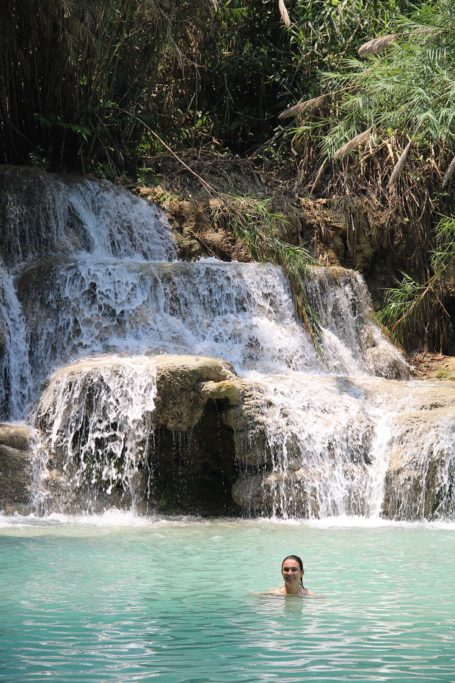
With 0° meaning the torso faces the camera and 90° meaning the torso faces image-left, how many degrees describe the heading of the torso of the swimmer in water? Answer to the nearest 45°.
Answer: approximately 0°

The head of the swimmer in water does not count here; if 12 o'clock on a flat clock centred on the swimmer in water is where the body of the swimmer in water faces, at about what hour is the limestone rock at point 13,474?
The limestone rock is roughly at 5 o'clock from the swimmer in water.

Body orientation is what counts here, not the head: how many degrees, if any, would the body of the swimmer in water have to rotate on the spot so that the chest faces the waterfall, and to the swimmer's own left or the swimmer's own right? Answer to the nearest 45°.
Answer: approximately 180°
